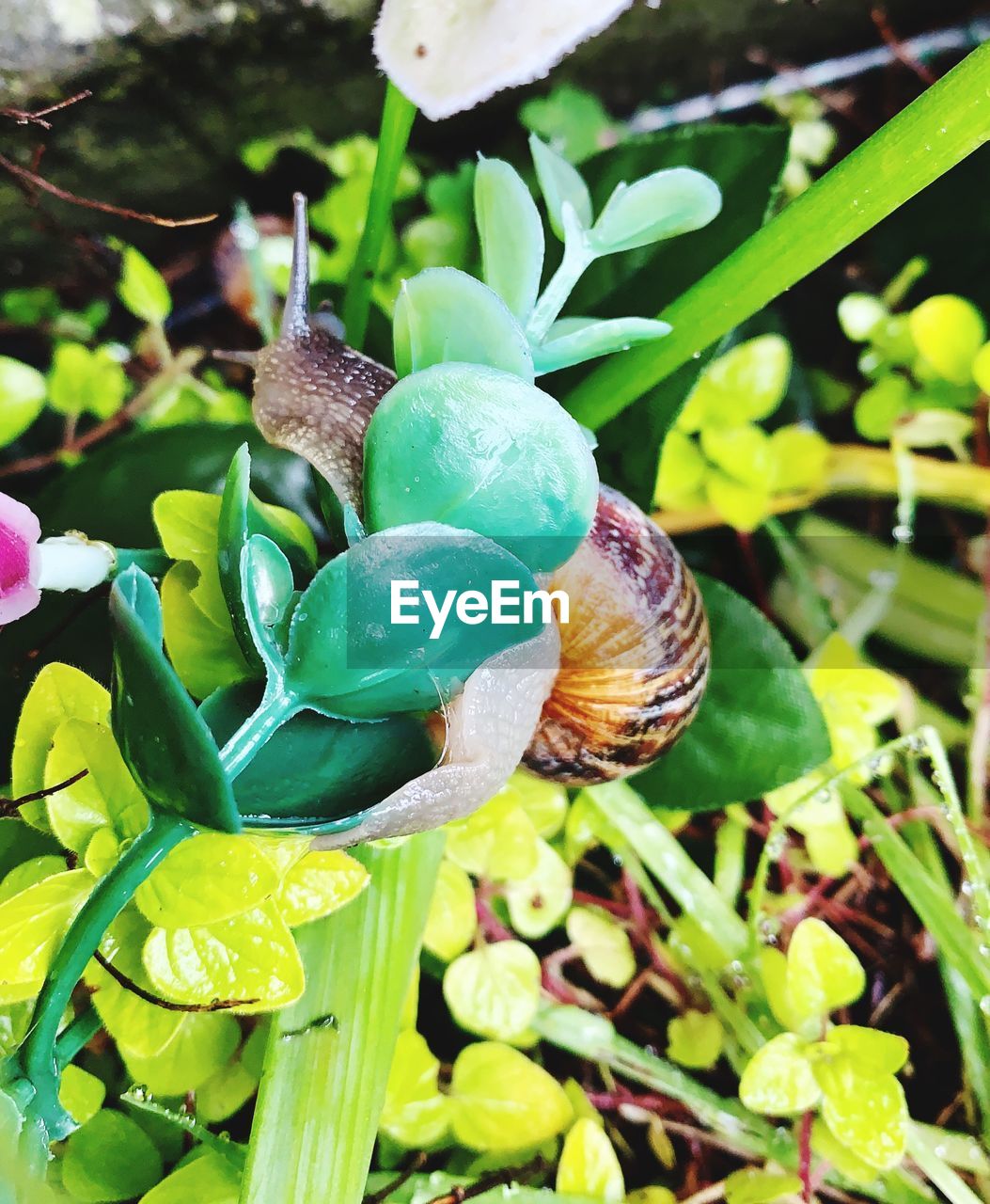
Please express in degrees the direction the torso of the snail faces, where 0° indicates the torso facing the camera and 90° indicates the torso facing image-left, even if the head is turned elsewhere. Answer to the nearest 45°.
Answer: approximately 90°
